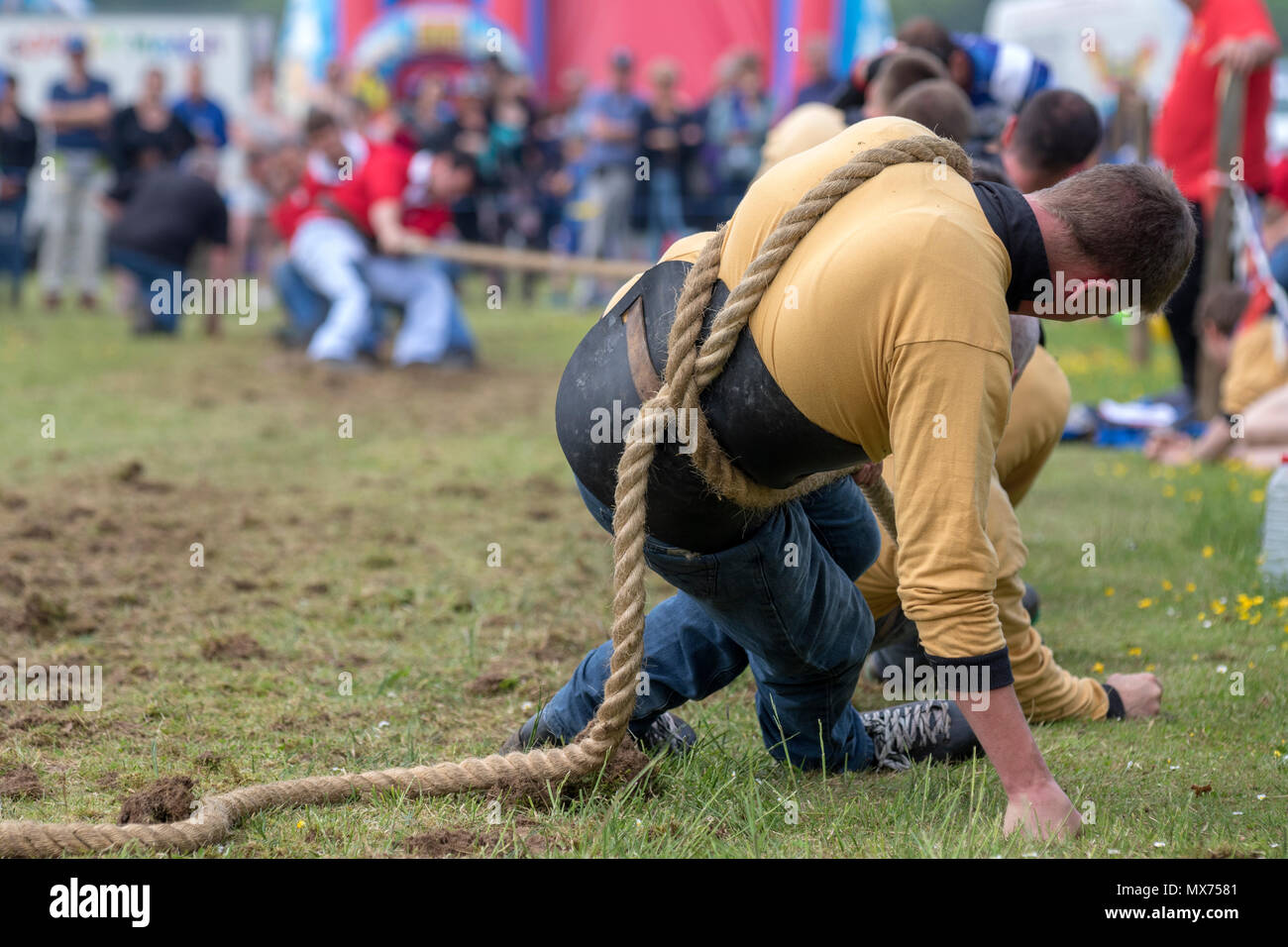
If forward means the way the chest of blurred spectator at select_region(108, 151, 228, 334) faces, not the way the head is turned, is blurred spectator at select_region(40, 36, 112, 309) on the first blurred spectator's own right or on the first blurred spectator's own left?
on the first blurred spectator's own left

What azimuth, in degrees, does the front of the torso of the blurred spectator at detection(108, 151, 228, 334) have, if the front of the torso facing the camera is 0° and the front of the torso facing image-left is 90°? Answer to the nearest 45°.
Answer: approximately 225°

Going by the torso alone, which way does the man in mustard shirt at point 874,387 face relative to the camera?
to the viewer's right

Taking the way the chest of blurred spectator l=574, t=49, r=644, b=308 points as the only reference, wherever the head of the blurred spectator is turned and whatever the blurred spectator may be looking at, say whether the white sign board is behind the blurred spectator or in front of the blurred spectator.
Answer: behind

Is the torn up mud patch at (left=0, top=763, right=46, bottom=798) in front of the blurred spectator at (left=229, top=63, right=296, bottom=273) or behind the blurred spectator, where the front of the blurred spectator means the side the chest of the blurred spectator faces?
in front

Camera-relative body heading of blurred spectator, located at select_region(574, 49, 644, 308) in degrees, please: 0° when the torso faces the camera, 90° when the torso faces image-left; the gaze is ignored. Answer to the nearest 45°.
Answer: approximately 0°

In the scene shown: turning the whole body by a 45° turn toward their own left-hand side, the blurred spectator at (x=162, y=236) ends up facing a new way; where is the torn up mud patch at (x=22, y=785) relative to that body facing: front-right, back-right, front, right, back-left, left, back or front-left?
back
